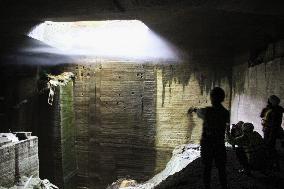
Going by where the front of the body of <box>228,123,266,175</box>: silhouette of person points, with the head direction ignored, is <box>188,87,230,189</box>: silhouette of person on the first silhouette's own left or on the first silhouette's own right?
on the first silhouette's own left

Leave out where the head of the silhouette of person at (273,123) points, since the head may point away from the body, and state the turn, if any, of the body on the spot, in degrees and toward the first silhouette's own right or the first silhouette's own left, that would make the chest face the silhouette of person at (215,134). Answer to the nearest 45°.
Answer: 0° — they already face them

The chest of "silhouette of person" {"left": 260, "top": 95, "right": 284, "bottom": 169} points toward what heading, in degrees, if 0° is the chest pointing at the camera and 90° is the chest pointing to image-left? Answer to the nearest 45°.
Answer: approximately 45°
